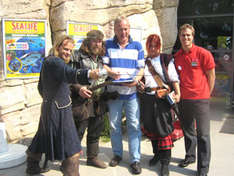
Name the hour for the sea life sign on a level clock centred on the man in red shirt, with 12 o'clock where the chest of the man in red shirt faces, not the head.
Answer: The sea life sign is roughly at 2 o'clock from the man in red shirt.

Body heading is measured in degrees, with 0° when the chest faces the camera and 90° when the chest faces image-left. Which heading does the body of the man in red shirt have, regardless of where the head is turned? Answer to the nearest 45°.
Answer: approximately 45°

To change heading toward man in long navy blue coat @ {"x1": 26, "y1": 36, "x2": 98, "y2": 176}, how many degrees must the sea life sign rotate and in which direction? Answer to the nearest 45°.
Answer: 0° — it already faces them

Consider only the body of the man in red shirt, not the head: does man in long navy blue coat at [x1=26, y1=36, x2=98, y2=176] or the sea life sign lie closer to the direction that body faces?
the man in long navy blue coat

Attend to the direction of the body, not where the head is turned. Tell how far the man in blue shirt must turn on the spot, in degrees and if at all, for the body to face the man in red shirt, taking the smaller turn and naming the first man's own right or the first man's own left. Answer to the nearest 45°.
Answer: approximately 90° to the first man's own left

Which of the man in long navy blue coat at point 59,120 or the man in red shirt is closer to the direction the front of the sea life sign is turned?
the man in long navy blue coat

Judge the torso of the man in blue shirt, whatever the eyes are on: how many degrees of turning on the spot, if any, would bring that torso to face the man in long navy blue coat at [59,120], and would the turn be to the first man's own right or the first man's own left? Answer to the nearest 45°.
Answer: approximately 45° to the first man's own right
